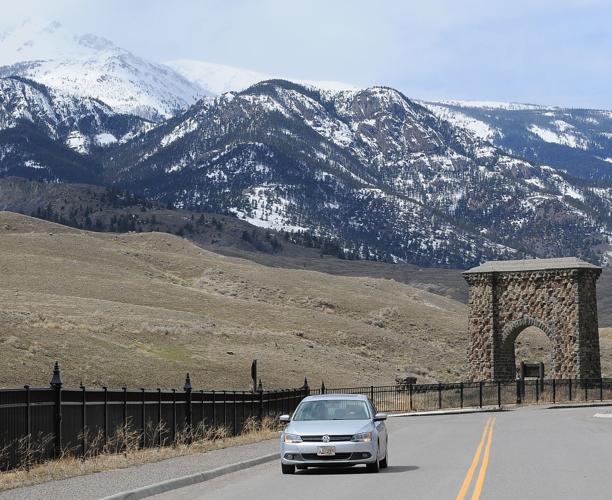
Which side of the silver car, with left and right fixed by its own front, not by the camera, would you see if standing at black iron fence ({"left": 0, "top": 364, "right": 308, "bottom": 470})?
right

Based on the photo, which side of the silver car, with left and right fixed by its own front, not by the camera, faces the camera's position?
front
